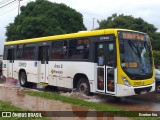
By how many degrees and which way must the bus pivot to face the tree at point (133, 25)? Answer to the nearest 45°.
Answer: approximately 135° to its left

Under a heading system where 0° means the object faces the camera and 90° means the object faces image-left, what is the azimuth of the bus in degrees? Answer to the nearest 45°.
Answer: approximately 315°

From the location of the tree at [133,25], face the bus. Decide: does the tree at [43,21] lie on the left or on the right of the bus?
right

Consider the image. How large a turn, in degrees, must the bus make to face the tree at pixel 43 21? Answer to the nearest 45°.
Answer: approximately 135° to its left
